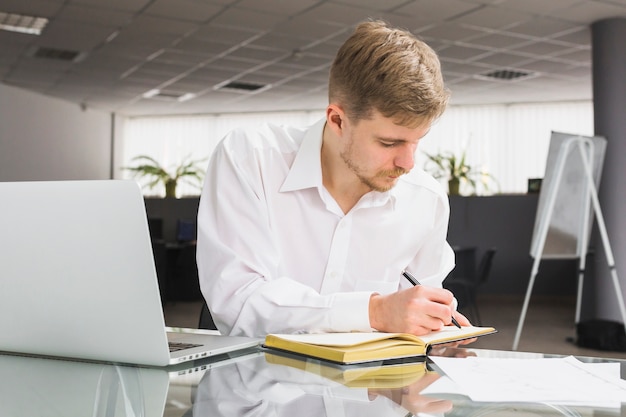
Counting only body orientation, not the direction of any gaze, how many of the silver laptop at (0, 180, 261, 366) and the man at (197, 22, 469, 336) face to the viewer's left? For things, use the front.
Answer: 0

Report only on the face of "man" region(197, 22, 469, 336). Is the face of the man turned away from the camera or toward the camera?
toward the camera

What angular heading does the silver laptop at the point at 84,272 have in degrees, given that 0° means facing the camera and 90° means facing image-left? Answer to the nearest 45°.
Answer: approximately 225°

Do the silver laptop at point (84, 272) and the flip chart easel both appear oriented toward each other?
no

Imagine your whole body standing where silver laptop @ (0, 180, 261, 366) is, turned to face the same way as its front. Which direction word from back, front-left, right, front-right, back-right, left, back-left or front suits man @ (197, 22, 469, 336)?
front

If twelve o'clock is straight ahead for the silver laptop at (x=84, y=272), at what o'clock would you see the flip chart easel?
The flip chart easel is roughly at 12 o'clock from the silver laptop.

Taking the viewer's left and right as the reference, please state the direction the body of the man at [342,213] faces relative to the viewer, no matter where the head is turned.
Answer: facing the viewer and to the right of the viewer
